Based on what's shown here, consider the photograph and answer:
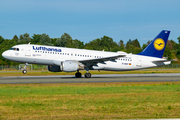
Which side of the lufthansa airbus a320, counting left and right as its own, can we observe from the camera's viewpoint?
left
